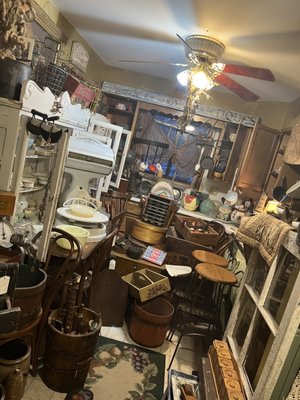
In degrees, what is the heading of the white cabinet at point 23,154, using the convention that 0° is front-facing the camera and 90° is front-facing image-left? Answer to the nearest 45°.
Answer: approximately 315°

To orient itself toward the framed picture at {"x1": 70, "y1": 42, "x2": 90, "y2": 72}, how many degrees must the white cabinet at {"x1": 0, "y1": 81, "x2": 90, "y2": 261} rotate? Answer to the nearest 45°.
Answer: approximately 135° to its left

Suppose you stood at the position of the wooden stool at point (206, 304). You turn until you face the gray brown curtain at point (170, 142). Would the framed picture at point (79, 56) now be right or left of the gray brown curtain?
left

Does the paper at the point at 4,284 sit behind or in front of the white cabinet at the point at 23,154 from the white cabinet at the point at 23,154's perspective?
in front
